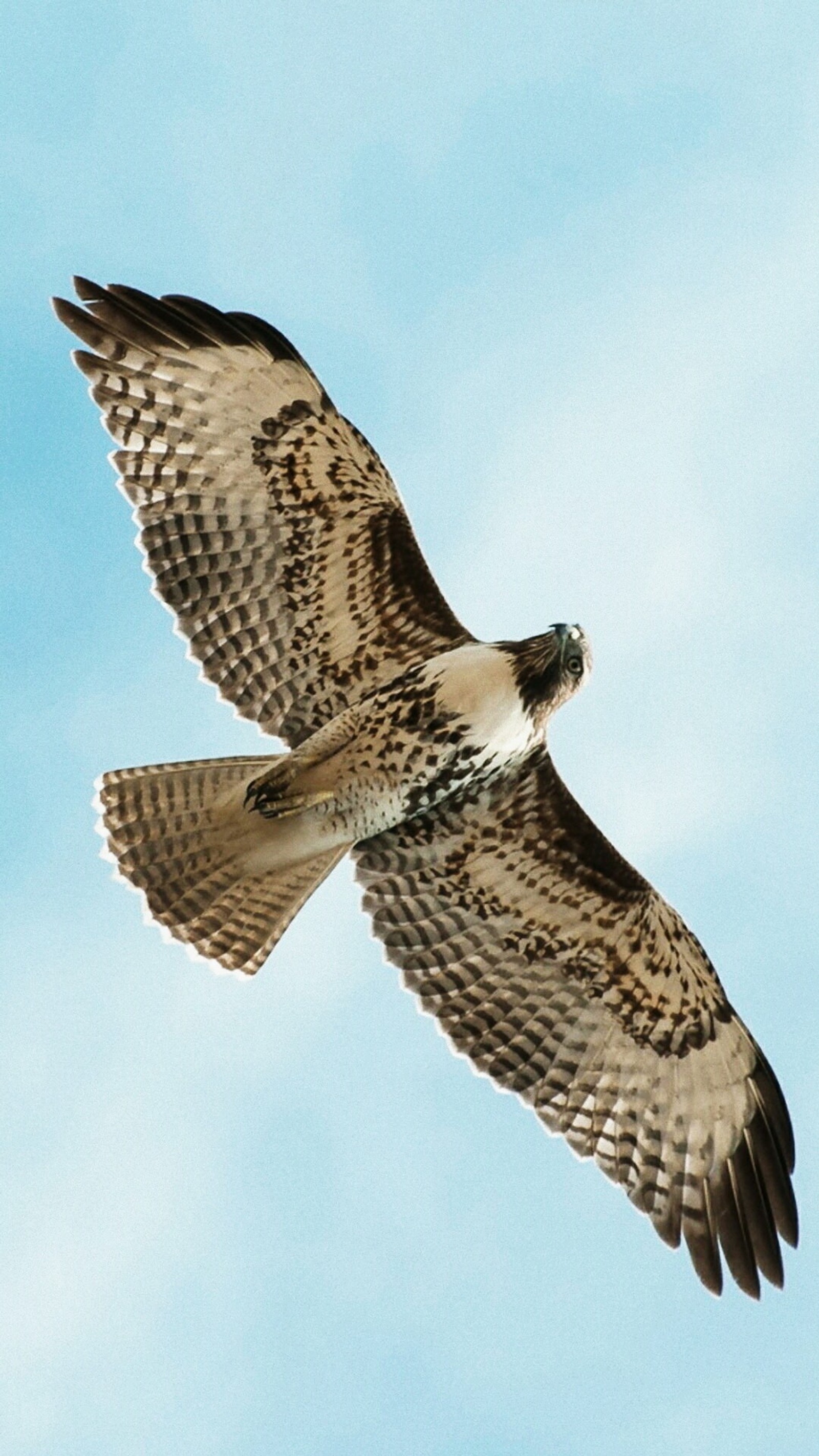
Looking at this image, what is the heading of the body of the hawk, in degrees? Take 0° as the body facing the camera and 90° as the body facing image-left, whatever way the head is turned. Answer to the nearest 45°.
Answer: approximately 270°
